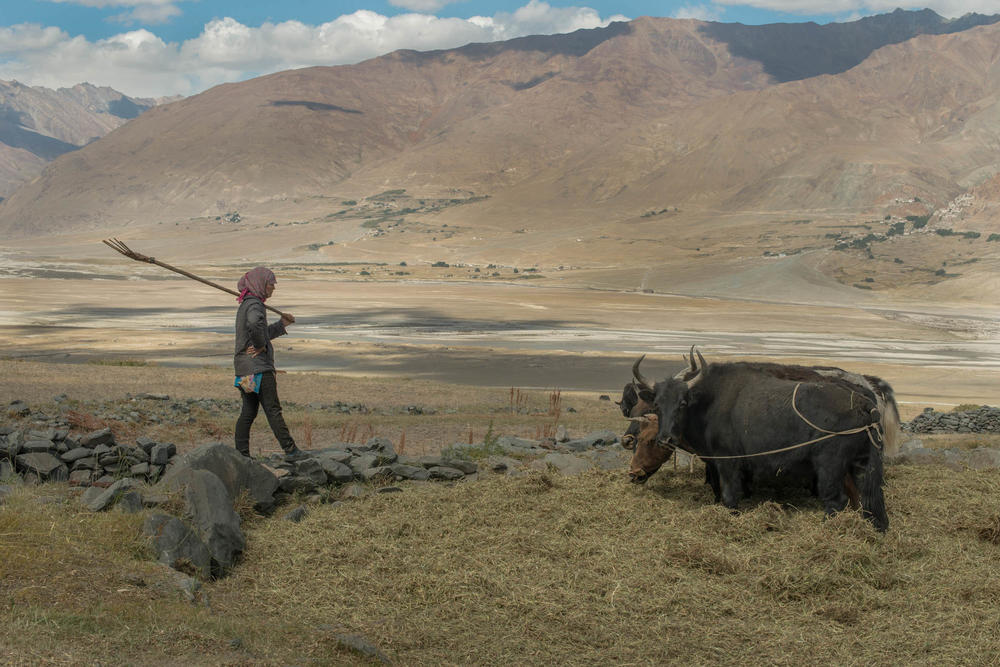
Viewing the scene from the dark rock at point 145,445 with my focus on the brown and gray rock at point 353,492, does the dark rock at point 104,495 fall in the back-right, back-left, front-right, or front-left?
front-right

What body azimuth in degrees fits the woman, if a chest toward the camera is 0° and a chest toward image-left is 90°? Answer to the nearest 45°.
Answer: approximately 270°

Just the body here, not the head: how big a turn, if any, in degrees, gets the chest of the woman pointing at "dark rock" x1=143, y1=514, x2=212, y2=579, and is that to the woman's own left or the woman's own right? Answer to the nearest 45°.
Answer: approximately 90° to the woman's own right

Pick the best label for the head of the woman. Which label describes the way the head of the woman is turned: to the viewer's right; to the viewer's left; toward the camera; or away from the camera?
to the viewer's right

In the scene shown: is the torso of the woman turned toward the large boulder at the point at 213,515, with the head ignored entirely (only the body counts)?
no

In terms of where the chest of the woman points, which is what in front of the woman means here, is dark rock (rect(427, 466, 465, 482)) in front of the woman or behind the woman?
in front

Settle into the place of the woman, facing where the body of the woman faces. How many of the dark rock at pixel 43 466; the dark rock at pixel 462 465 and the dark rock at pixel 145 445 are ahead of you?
1

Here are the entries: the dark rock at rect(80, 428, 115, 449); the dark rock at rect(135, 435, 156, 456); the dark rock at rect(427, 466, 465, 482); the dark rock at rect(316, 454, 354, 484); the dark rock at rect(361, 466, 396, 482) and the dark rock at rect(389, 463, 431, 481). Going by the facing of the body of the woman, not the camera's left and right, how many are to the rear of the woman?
2

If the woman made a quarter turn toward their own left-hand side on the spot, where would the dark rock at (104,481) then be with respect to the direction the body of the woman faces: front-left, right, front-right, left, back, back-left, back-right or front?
back-left

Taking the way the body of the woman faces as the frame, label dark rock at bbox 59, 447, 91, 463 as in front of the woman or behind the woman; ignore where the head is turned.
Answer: behind

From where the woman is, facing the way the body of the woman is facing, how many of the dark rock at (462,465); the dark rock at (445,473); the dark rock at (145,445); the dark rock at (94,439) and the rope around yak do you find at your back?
2

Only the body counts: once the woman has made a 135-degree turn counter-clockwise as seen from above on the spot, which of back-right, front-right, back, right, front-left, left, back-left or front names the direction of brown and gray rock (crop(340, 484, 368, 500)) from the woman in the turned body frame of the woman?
back

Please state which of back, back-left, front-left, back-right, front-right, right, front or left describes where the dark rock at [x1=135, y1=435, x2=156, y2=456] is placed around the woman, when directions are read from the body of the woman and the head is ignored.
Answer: back

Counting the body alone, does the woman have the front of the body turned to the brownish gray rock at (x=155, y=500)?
no

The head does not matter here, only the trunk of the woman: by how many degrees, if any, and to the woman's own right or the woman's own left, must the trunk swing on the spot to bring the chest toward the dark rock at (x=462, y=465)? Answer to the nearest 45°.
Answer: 0° — they already face it
